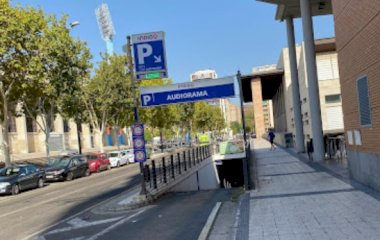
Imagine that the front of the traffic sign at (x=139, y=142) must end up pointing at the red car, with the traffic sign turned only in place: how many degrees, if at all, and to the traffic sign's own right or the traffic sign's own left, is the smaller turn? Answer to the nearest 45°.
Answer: approximately 180°

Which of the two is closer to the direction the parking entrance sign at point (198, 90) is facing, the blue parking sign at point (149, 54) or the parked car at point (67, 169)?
the blue parking sign

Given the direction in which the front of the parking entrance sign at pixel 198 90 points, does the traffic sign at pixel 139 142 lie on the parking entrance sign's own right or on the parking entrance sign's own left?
on the parking entrance sign's own right

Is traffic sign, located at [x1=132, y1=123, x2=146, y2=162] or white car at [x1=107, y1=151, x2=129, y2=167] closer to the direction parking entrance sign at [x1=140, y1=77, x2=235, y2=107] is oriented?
the traffic sign

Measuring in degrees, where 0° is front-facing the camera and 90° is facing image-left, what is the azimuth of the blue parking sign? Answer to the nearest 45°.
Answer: approximately 0°

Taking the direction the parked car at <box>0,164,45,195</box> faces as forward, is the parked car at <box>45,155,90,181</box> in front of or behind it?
behind

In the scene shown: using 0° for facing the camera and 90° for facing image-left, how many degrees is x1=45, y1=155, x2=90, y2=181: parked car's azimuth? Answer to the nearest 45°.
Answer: approximately 45°

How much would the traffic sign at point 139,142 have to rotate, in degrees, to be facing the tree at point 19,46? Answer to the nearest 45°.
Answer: approximately 135° to its right

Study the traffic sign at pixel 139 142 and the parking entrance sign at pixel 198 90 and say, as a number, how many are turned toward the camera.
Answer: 2
